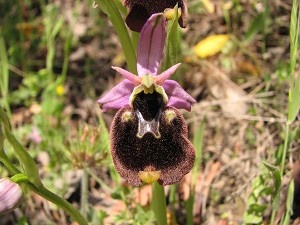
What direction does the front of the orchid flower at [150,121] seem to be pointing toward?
toward the camera

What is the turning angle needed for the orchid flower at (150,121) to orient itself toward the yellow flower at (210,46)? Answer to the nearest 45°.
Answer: approximately 180°

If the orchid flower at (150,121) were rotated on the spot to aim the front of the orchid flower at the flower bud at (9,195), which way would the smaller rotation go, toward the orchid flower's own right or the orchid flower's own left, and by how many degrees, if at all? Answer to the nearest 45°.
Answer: approximately 45° to the orchid flower's own right

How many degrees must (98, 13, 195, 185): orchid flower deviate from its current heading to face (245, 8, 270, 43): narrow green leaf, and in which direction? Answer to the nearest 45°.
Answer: approximately 135° to its left
